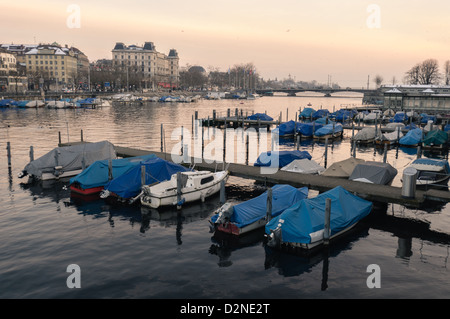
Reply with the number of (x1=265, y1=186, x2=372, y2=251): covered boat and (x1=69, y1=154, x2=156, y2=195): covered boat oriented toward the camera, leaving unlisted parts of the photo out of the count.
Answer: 0
